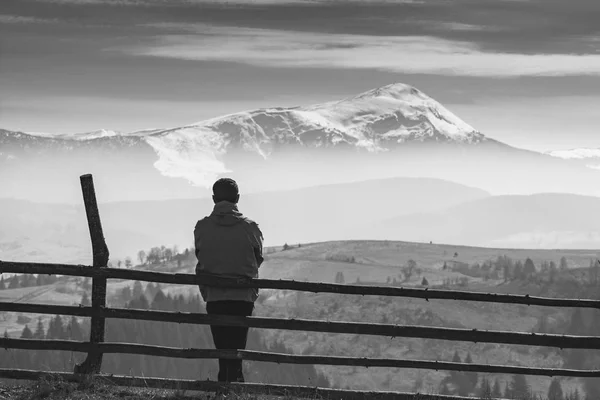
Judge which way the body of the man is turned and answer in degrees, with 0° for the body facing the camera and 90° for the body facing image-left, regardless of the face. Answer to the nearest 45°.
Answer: approximately 180°

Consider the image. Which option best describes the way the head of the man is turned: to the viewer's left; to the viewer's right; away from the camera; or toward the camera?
away from the camera
